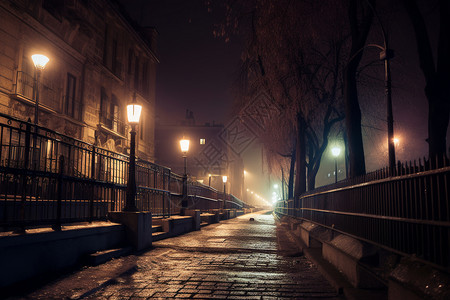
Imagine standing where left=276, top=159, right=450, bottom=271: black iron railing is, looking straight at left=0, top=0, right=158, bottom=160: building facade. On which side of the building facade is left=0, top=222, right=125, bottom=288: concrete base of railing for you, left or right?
left

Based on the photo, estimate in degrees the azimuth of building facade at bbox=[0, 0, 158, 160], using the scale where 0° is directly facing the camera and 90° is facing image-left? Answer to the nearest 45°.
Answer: approximately 315°

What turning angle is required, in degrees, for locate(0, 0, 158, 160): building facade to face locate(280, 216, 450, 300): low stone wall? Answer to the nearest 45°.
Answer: approximately 45° to its right

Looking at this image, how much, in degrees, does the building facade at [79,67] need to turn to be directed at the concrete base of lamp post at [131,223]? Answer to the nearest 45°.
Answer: approximately 45° to its right

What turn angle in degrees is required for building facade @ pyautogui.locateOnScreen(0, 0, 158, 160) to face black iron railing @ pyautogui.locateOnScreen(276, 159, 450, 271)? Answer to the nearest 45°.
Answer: approximately 45° to its right

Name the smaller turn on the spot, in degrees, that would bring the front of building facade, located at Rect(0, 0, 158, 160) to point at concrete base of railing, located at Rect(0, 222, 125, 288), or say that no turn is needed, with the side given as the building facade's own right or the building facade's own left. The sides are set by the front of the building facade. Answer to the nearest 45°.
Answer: approximately 45° to the building facade's own right
